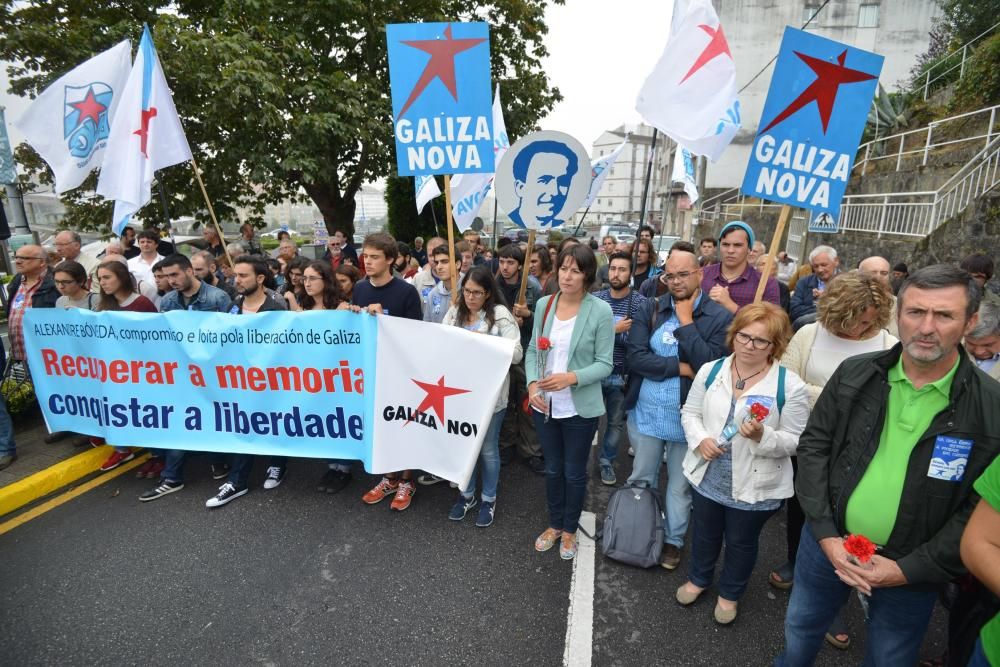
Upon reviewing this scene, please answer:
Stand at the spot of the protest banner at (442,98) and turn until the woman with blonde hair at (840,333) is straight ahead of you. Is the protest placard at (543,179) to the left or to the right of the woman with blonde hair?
left

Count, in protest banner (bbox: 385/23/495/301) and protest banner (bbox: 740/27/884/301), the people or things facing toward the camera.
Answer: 2

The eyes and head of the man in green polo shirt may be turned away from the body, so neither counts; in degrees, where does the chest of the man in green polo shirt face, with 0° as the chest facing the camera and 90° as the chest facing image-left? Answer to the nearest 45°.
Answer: approximately 45°

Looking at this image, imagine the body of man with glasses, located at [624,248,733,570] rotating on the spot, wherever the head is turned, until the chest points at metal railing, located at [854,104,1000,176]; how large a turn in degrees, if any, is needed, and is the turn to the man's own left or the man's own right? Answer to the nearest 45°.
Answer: approximately 180°

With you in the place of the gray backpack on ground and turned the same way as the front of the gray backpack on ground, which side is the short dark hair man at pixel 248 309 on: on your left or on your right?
on your right

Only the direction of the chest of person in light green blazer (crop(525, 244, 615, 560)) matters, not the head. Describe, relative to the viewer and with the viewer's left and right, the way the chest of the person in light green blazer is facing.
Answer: facing the viewer and to the left of the viewer

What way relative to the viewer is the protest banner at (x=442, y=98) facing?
toward the camera

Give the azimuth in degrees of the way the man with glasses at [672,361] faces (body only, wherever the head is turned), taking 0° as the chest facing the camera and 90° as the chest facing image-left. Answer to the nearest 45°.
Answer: approximately 0°

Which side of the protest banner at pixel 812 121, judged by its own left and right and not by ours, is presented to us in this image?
front

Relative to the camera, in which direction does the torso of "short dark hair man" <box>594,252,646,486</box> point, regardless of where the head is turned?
toward the camera

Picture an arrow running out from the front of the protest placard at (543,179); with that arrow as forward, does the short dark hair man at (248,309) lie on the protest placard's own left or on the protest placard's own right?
on the protest placard's own right

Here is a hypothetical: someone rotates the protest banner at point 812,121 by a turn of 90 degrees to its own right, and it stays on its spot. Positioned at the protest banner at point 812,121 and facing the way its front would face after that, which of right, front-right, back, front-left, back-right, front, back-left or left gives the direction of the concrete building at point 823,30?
right

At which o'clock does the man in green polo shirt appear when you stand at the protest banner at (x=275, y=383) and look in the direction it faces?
The man in green polo shirt is roughly at 11 o'clock from the protest banner.
